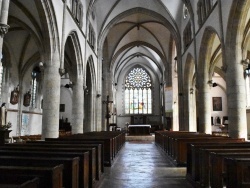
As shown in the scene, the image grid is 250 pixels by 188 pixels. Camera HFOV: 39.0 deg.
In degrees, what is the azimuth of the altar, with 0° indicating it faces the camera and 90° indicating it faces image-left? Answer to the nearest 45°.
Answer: approximately 0°

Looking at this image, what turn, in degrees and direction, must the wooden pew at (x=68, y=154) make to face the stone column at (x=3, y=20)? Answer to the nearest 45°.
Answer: approximately 45° to its left

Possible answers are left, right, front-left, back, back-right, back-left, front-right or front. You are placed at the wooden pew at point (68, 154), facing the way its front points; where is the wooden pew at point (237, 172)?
back-right

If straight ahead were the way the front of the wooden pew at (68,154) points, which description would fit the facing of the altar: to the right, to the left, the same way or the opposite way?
the opposite way

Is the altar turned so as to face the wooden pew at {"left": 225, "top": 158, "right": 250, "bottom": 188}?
yes

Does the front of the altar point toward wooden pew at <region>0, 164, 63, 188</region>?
yes

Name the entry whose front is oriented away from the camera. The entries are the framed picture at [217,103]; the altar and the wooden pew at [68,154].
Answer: the wooden pew
